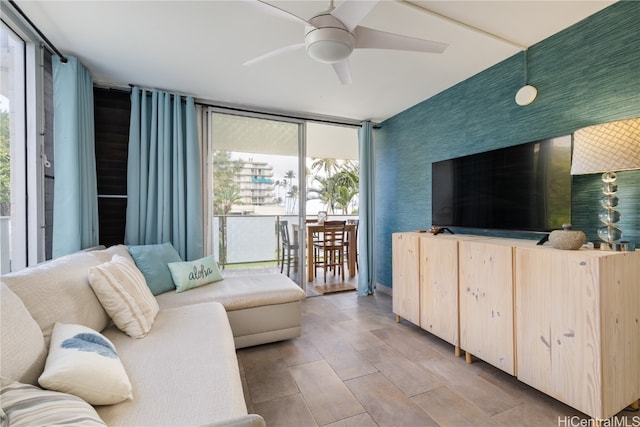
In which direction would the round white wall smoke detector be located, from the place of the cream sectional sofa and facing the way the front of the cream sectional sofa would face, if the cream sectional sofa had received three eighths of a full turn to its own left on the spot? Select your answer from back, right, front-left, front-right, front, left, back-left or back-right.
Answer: back-right

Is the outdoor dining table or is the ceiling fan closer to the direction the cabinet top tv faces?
the ceiling fan

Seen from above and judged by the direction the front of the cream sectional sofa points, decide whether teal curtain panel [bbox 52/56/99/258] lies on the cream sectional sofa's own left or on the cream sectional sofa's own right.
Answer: on the cream sectional sofa's own left

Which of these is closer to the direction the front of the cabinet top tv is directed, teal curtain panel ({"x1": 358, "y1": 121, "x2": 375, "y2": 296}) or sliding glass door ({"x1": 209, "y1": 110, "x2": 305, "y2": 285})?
the sliding glass door

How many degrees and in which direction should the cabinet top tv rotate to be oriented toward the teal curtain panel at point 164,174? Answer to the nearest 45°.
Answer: approximately 45° to its right

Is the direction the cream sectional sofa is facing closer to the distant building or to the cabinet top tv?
the cabinet top tv

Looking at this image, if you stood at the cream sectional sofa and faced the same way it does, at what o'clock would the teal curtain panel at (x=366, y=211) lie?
The teal curtain panel is roughly at 11 o'clock from the cream sectional sofa.

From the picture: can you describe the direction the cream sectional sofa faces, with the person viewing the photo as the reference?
facing to the right of the viewer

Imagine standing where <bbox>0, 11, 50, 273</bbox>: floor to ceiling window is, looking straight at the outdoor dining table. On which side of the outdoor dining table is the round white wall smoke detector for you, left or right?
right

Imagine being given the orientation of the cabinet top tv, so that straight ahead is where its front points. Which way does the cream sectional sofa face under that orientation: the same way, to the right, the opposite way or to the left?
the opposite way

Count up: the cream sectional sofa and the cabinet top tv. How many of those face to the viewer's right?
1

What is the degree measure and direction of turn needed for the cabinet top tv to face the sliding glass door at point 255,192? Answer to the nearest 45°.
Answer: approximately 45° to its right

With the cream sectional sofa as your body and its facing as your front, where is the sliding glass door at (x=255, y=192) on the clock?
The sliding glass door is roughly at 10 o'clock from the cream sectional sofa.

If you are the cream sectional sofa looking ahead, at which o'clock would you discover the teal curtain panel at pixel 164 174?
The teal curtain panel is roughly at 9 o'clock from the cream sectional sofa.

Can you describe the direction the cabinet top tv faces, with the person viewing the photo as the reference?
facing the viewer and to the left of the viewer
